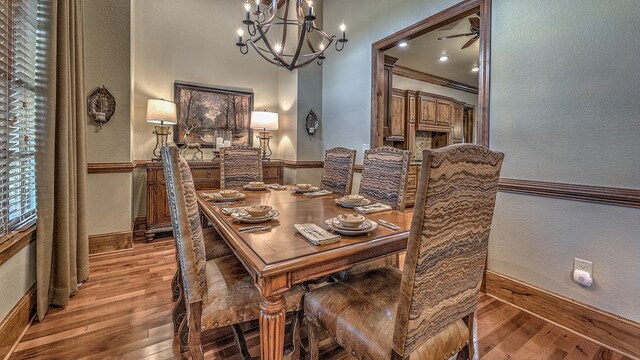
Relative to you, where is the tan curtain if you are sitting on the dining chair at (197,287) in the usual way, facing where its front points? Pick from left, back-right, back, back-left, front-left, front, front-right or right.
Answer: back-left

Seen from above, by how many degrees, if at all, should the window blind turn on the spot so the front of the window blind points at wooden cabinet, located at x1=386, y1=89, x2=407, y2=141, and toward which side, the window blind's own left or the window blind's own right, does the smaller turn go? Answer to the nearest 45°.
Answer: approximately 45° to the window blind's own left

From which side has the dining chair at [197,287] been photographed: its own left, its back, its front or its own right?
right

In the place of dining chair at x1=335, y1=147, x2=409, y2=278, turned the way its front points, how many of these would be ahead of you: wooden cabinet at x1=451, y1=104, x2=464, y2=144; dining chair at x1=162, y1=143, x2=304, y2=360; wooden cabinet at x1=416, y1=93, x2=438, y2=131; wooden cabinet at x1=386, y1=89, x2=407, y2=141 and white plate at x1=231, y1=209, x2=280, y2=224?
2

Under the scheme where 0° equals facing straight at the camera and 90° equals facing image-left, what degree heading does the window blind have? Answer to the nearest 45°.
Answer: approximately 315°

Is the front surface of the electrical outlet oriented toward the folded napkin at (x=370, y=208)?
yes

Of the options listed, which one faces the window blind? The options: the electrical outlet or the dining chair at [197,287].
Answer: the electrical outlet

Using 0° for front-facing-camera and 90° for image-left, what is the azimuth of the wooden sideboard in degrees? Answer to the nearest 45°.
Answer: approximately 0°

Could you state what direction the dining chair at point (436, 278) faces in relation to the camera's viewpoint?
facing away from the viewer and to the left of the viewer

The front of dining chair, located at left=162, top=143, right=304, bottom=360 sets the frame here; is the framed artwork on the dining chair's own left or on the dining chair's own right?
on the dining chair's own left

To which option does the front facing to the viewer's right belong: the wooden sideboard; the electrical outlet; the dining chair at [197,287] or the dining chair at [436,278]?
the dining chair at [197,287]

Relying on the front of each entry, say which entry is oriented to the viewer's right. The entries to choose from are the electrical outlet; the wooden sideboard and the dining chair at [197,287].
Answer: the dining chair

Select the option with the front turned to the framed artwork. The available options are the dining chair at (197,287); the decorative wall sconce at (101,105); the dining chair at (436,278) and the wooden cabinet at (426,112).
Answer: the dining chair at (436,278)
